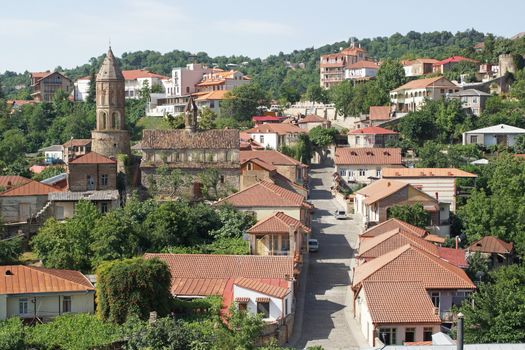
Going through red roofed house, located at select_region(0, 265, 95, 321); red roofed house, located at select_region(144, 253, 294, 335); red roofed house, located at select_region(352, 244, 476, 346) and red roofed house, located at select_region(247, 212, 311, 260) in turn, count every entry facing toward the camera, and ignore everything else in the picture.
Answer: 4

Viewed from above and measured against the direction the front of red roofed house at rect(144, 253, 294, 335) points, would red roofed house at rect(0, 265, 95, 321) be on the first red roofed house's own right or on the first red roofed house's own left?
on the first red roofed house's own right

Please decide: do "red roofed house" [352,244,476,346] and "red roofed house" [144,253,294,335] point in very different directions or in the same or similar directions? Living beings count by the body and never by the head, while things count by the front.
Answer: same or similar directions

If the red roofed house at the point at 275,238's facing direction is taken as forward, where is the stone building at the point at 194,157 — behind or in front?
behind

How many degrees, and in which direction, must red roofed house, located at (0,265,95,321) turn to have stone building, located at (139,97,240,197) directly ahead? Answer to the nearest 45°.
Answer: approximately 135° to its left

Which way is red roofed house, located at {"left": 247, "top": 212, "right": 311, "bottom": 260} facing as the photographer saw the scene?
facing the viewer

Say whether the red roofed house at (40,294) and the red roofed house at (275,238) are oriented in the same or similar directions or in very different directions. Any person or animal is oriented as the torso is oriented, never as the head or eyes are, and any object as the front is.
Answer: same or similar directions

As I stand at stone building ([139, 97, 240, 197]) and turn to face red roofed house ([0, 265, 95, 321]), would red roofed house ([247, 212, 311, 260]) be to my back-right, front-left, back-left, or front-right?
front-left

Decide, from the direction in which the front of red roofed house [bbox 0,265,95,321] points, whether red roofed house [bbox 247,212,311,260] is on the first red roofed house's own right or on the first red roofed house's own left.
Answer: on the first red roofed house's own left

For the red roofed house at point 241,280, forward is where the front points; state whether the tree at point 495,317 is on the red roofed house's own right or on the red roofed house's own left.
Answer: on the red roofed house's own left

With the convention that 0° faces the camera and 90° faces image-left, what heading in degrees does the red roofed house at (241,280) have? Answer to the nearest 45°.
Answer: approximately 0°

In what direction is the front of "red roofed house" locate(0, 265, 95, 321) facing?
toward the camera

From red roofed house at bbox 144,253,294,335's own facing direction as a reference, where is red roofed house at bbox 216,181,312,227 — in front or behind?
behind
